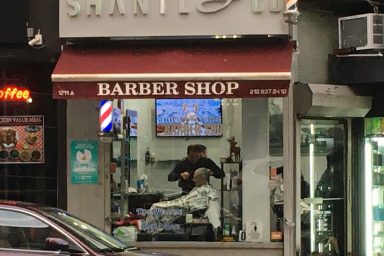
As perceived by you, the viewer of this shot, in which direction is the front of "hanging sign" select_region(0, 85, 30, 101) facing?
facing the viewer

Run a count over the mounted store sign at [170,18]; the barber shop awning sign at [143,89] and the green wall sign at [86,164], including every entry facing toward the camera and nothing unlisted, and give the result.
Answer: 3

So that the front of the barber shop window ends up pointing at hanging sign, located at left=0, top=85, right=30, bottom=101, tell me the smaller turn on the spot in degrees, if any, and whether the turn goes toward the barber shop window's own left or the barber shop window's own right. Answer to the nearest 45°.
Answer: approximately 90° to the barber shop window's own right

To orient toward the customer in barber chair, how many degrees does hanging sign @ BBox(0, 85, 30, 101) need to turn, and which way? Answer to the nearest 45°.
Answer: approximately 45° to its left

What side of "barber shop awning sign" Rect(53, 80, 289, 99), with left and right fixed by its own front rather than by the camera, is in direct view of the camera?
front

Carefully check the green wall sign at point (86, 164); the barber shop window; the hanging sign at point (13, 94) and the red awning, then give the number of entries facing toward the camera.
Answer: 4

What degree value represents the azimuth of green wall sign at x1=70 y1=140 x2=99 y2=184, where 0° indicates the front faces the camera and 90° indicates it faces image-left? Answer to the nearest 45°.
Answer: approximately 0°

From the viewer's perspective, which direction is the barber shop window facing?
toward the camera

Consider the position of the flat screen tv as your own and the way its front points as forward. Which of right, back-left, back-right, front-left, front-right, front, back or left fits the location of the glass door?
left

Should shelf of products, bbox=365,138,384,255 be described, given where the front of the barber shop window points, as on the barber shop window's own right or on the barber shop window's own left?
on the barber shop window's own left

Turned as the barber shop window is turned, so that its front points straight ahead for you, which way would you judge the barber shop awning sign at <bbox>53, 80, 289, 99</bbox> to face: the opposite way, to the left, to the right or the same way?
the same way

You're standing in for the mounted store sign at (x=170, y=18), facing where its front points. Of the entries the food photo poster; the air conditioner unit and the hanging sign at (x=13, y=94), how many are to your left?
1

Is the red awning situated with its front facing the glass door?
no

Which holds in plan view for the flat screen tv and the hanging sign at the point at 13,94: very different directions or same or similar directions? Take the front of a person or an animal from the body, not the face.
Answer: same or similar directions

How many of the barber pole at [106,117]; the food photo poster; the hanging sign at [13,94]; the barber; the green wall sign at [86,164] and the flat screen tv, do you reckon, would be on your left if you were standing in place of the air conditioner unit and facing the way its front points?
0

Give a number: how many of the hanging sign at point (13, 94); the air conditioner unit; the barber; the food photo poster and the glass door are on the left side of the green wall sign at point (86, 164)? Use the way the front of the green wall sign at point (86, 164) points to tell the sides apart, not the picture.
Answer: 3

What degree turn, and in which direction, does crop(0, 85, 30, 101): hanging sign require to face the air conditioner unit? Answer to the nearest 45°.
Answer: approximately 45° to its left

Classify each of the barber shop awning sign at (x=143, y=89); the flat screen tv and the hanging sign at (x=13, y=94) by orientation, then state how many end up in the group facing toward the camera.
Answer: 3

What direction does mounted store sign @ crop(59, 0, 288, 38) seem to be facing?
toward the camera

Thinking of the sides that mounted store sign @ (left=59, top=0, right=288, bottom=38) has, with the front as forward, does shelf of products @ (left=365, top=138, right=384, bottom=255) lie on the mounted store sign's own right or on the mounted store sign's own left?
on the mounted store sign's own left
